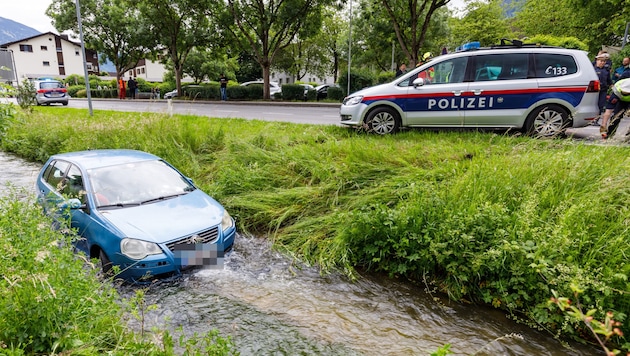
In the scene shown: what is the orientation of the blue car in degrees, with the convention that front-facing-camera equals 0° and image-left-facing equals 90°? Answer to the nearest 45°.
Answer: approximately 315°

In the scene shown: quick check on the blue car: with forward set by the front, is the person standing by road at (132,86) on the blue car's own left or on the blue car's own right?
on the blue car's own left

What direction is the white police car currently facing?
to the viewer's left

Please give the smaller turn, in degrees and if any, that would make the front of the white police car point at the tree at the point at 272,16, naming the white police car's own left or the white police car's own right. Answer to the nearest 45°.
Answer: approximately 45° to the white police car's own right

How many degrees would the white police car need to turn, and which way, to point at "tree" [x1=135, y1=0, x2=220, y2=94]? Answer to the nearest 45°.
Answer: approximately 45° to its right

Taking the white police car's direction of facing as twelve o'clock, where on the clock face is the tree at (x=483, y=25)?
The tree is roughly at 3 o'clock from the white police car.

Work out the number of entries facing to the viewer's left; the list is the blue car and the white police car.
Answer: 1

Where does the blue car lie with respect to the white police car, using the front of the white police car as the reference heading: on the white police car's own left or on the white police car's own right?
on the white police car's own left

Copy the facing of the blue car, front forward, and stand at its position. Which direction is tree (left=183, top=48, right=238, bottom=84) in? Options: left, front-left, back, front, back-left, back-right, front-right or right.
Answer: back-left

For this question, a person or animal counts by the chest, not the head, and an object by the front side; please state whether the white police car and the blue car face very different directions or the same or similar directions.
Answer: very different directions

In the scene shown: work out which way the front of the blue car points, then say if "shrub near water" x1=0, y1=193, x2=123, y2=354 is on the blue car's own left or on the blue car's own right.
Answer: on the blue car's own right
